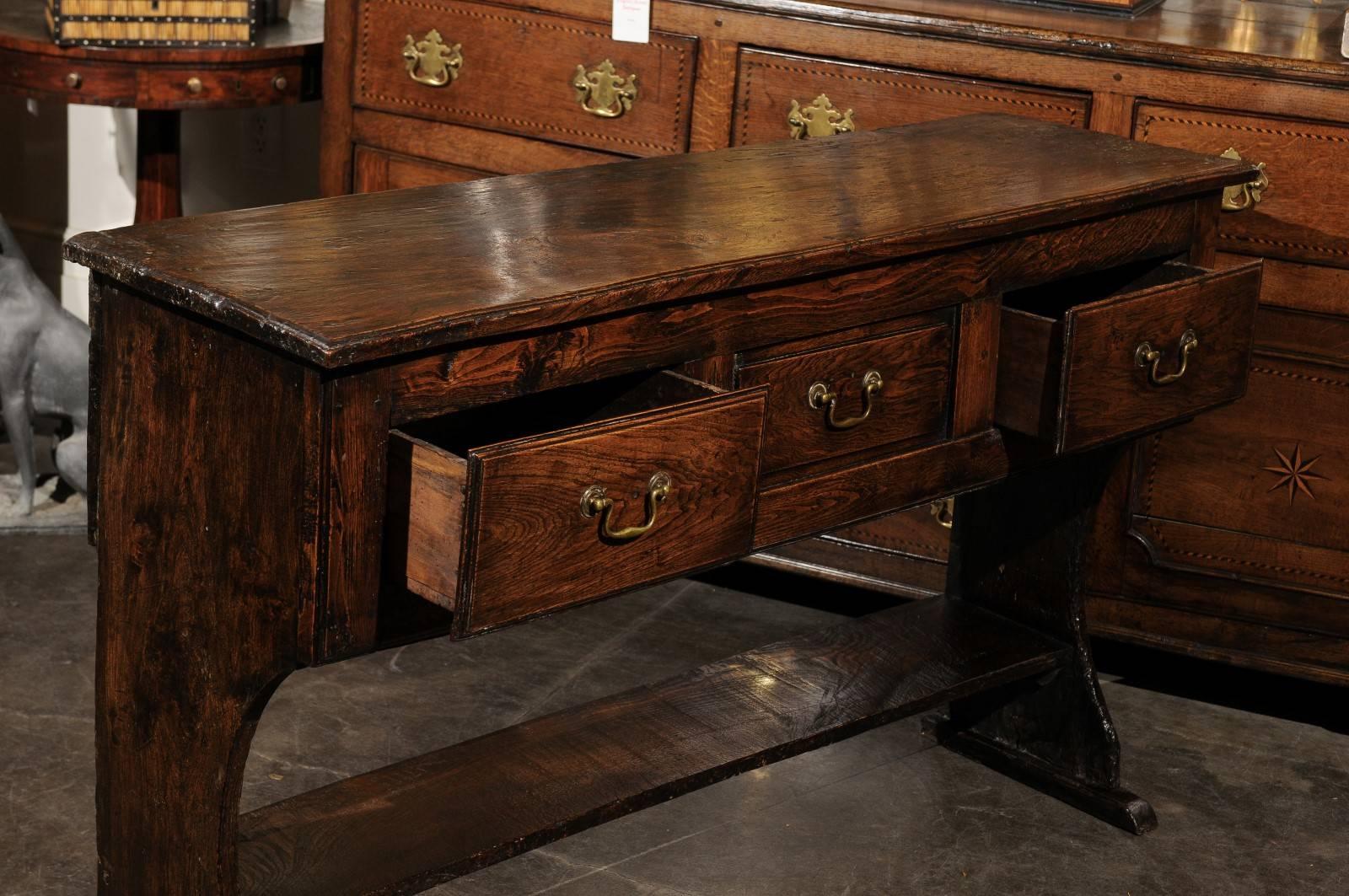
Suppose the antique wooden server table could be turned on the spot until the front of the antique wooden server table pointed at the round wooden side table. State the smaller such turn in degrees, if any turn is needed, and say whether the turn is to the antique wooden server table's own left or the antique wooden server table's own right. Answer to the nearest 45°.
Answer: approximately 180°

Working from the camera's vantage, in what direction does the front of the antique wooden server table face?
facing the viewer and to the right of the viewer

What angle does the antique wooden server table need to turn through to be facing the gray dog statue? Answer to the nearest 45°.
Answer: approximately 180°

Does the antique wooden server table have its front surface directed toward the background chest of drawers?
no

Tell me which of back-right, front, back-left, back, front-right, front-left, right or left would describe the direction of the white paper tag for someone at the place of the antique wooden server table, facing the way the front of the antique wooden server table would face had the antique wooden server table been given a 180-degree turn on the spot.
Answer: front-right
